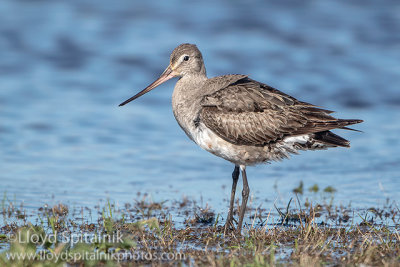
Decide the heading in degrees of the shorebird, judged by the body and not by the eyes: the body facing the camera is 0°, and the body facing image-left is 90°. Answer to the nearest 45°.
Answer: approximately 90°
